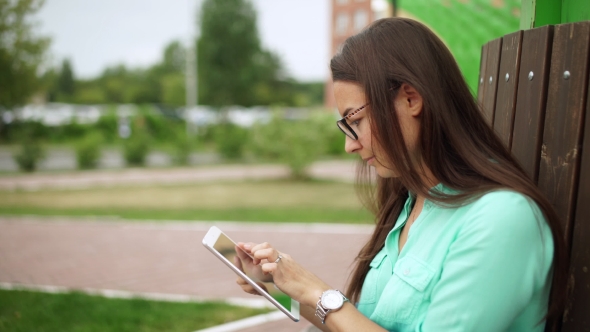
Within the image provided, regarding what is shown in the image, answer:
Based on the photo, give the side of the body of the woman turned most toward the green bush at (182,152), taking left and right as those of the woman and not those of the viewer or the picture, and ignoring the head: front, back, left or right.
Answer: right

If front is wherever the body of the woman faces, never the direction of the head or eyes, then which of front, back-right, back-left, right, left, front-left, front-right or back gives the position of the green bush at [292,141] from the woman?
right

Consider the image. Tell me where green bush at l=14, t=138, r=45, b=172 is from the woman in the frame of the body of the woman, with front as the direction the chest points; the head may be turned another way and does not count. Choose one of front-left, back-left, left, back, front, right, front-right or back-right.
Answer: front-right

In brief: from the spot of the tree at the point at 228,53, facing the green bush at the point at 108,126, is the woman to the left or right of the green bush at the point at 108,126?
left

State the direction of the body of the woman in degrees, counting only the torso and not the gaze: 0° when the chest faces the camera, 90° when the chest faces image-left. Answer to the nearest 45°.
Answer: approximately 90°

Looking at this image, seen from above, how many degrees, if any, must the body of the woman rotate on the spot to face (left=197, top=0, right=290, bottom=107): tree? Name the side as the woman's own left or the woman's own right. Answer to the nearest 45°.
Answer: approximately 90° to the woman's own right

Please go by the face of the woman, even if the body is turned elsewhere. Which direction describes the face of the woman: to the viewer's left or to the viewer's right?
to the viewer's left
